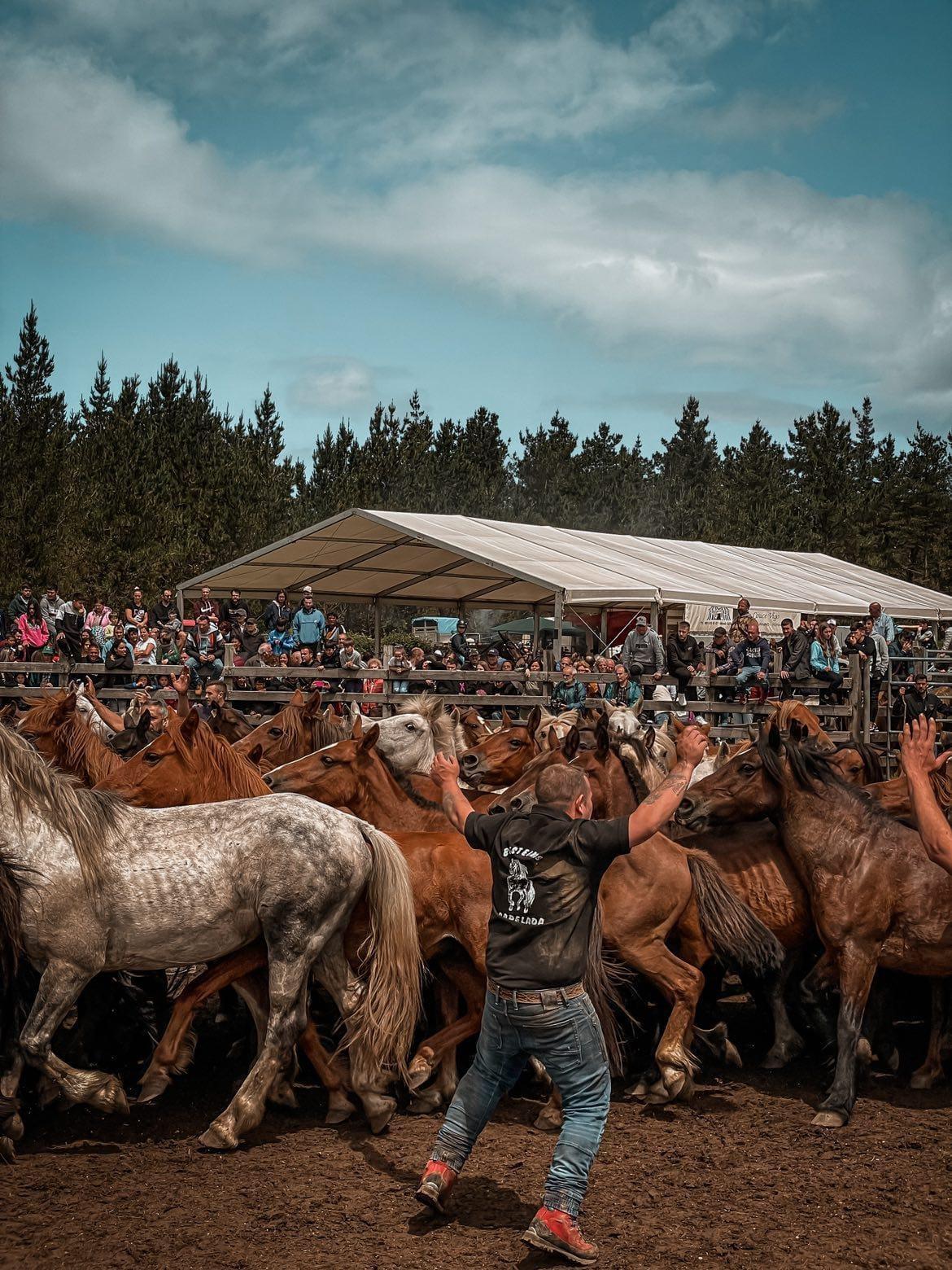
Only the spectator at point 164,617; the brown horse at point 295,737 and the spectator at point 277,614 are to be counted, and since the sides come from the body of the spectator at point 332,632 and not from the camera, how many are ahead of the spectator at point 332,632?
1

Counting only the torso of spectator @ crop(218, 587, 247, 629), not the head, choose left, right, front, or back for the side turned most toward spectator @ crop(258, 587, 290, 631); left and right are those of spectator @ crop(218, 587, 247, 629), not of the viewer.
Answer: left

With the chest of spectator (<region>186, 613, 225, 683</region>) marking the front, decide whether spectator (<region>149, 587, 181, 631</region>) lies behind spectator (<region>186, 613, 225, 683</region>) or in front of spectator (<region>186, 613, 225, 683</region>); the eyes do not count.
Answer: behind

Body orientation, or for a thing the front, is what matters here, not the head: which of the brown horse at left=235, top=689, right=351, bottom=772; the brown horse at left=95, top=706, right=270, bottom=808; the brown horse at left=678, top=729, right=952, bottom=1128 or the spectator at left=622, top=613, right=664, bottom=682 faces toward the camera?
the spectator

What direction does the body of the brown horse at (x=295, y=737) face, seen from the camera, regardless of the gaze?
to the viewer's left

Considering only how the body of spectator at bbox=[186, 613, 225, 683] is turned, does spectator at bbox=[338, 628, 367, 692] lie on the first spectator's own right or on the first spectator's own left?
on the first spectator's own left
